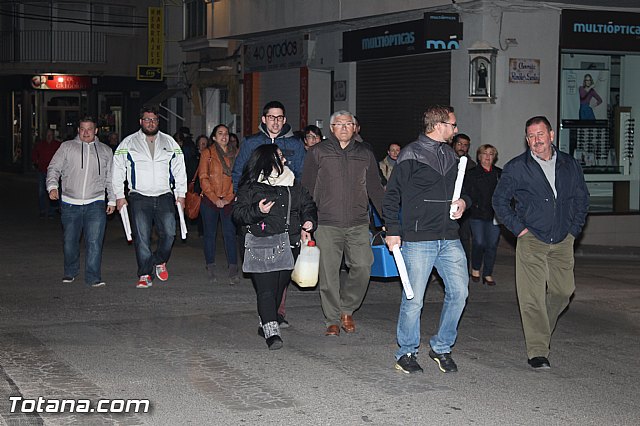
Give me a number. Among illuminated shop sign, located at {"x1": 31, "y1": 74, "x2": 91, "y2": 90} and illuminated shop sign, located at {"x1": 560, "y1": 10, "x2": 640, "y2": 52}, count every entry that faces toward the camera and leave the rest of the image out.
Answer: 2

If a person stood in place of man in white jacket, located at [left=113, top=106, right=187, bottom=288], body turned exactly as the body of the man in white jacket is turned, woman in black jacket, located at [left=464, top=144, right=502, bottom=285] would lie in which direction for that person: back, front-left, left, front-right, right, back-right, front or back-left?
left

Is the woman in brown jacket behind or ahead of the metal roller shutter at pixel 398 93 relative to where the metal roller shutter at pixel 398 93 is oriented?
ahead

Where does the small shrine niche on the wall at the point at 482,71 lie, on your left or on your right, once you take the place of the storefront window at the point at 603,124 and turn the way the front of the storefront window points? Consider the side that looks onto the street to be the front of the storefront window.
on your right

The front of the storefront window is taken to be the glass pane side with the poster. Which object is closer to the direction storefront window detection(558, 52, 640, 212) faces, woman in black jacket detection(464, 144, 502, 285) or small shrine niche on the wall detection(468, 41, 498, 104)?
the woman in black jacket

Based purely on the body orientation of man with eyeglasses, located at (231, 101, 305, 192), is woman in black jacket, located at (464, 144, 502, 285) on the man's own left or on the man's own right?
on the man's own left

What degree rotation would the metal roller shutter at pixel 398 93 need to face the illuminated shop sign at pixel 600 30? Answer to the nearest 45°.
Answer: approximately 90° to its left

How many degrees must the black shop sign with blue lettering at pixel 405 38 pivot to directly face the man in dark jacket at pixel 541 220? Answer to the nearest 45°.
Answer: approximately 45° to its left

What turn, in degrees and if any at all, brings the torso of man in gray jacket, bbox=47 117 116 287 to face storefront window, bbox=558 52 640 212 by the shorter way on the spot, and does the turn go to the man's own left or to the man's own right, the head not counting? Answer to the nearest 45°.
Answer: approximately 135° to the man's own left

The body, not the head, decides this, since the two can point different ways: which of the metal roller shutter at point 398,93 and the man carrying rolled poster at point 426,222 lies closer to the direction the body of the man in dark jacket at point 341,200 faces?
the man carrying rolled poster

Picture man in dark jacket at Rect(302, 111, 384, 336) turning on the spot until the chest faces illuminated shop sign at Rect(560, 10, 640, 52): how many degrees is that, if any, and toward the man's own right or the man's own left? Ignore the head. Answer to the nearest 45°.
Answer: approximately 135° to the man's own left

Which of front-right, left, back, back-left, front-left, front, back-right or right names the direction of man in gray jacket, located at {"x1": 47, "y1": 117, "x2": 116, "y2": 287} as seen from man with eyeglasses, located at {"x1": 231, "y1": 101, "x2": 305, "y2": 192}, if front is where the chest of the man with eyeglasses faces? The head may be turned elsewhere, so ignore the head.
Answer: back-right
